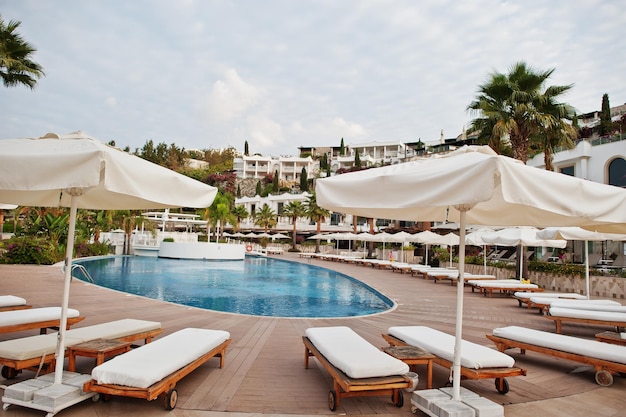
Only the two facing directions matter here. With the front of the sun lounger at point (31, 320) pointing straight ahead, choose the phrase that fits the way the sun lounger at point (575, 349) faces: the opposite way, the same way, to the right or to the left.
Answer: to the left

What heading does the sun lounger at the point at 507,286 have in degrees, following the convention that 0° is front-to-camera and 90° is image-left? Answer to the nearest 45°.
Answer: approximately 90°

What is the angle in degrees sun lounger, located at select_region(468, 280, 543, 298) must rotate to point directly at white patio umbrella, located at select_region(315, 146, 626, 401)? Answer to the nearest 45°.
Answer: approximately 90° to its left

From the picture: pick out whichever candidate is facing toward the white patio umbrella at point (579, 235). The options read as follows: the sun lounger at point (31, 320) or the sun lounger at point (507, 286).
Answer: the sun lounger at point (31, 320)

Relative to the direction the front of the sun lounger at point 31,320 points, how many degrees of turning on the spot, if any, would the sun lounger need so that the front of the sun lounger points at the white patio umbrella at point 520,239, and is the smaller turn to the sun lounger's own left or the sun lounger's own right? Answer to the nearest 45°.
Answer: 0° — it already faces it

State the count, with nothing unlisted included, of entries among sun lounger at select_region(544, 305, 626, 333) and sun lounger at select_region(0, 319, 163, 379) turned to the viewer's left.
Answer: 1

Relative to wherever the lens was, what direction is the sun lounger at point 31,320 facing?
facing to the right of the viewer

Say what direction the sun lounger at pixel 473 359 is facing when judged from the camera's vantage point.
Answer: facing away from the viewer and to the left of the viewer

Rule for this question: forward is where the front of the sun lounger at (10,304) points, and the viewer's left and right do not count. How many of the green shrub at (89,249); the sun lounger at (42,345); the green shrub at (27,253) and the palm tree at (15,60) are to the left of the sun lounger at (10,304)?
3

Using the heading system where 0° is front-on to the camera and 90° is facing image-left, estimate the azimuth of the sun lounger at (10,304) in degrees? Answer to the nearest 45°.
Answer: approximately 270°
